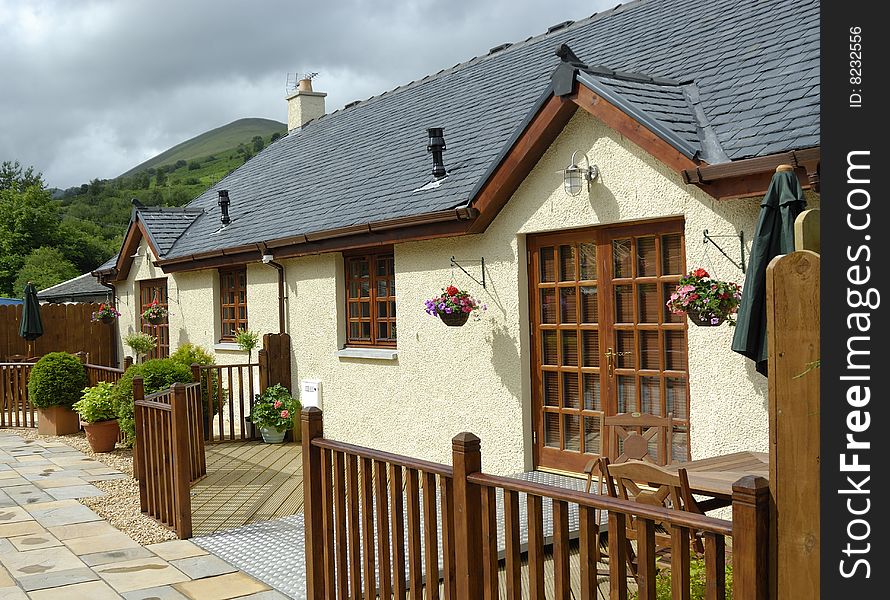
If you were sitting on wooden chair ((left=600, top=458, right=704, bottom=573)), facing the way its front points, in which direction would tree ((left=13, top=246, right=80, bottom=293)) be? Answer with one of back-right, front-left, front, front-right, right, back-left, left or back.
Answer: left

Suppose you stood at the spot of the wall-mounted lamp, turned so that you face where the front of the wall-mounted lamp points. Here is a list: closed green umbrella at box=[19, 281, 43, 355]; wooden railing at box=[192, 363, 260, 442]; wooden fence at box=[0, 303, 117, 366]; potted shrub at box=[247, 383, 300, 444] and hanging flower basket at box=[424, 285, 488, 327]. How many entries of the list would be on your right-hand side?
5

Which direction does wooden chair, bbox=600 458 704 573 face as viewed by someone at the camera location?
facing away from the viewer and to the right of the viewer

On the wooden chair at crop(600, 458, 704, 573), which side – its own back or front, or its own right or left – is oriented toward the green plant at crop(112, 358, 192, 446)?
left

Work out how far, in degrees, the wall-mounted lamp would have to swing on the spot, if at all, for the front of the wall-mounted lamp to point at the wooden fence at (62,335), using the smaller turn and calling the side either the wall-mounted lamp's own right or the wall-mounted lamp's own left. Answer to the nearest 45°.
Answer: approximately 90° to the wall-mounted lamp's own right

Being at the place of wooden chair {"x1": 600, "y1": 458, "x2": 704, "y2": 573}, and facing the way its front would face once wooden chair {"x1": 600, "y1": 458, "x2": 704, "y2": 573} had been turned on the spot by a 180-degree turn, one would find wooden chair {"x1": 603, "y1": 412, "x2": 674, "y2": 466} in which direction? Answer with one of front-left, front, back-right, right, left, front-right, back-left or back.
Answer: back-right

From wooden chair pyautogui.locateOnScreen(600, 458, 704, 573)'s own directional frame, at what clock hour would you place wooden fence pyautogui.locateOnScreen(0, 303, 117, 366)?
The wooden fence is roughly at 9 o'clock from the wooden chair.

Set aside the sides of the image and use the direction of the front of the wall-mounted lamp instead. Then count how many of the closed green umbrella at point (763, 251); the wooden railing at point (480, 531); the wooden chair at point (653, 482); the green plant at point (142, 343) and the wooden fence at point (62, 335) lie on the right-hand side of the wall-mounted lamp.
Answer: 2

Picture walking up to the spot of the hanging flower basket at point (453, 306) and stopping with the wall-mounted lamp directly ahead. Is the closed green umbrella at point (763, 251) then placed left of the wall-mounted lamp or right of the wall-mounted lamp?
right

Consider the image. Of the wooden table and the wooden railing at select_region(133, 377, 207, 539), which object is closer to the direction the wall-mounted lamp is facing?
the wooden railing

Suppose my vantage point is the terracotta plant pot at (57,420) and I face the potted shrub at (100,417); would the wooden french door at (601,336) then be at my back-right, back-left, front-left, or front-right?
front-left

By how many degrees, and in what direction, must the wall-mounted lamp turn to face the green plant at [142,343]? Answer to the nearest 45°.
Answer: approximately 90° to its right

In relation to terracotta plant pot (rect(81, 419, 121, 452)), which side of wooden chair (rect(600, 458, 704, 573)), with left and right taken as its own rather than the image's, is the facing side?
left

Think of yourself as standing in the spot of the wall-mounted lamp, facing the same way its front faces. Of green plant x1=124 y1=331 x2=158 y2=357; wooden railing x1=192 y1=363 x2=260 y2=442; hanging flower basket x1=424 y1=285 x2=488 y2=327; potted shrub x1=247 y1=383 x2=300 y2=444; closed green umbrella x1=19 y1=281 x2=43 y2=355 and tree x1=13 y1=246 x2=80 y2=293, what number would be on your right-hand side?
6

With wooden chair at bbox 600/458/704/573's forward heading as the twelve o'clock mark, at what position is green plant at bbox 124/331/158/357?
The green plant is roughly at 9 o'clock from the wooden chair.

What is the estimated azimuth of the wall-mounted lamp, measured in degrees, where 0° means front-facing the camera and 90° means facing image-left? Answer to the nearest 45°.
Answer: approximately 45°

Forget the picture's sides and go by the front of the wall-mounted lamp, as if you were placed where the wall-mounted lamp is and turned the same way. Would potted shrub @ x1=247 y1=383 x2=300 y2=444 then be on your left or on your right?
on your right

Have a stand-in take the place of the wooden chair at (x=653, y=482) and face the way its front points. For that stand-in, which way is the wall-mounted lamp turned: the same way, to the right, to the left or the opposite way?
the opposite way
